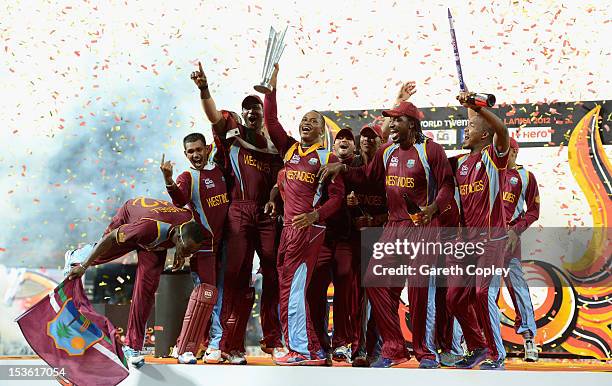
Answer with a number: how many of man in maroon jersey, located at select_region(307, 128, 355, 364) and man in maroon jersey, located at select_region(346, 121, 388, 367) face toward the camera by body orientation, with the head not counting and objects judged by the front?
2

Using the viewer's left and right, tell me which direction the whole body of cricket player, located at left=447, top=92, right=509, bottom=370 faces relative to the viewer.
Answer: facing the viewer and to the left of the viewer

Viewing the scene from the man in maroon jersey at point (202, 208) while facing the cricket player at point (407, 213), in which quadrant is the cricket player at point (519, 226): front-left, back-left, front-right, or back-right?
front-left

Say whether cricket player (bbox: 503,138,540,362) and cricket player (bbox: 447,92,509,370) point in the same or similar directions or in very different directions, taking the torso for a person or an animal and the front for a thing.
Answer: same or similar directions

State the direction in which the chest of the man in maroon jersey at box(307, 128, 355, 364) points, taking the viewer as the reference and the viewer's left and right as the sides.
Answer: facing the viewer

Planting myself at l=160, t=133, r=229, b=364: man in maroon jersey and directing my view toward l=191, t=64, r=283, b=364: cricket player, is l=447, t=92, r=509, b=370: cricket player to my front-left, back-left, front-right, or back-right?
front-right

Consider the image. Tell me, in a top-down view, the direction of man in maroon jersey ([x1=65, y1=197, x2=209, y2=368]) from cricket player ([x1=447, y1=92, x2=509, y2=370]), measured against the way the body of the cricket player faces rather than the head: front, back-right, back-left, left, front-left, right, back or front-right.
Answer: front-right

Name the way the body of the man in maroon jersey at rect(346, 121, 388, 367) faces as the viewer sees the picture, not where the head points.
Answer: toward the camera

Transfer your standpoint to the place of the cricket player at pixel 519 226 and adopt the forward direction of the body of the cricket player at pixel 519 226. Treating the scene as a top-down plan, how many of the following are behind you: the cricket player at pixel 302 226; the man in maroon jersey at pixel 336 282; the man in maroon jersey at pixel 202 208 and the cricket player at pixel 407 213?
0

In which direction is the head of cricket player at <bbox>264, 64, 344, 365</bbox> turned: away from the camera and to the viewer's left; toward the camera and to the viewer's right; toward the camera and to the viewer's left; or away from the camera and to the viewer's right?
toward the camera and to the viewer's left

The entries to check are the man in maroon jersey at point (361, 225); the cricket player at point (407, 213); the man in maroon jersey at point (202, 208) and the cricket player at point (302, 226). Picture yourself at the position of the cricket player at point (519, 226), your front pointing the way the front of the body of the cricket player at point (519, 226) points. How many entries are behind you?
0

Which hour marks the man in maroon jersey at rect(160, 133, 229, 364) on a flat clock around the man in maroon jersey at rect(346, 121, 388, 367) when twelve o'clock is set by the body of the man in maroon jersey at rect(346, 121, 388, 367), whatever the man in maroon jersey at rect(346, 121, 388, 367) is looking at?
the man in maroon jersey at rect(160, 133, 229, 364) is roughly at 3 o'clock from the man in maroon jersey at rect(346, 121, 388, 367).
